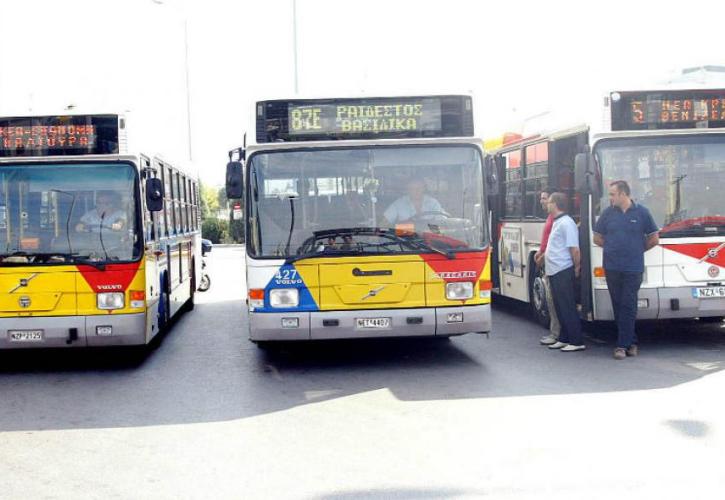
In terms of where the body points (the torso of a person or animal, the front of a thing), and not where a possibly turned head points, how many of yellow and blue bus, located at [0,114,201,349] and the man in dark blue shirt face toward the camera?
2

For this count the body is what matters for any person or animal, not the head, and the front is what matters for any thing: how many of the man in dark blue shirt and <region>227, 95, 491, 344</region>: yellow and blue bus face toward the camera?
2

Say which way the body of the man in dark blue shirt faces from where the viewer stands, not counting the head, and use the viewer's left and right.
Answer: facing the viewer

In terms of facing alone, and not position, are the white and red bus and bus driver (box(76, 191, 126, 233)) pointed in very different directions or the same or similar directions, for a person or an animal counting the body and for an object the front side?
same or similar directions

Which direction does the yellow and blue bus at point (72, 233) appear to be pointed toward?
toward the camera

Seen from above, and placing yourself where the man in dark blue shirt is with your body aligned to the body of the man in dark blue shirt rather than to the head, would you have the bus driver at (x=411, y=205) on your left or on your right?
on your right

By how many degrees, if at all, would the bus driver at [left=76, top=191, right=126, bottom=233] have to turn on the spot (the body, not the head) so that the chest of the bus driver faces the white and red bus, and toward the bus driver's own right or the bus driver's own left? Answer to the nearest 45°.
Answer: approximately 90° to the bus driver's own left

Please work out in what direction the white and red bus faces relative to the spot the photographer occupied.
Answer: facing the viewer and to the right of the viewer

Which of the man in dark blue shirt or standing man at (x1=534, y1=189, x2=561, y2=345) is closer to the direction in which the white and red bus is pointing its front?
the man in dark blue shirt

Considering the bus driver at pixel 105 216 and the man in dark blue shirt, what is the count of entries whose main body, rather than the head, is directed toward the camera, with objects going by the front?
2

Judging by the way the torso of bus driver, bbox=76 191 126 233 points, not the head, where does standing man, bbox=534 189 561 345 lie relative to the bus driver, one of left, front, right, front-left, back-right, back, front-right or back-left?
left
